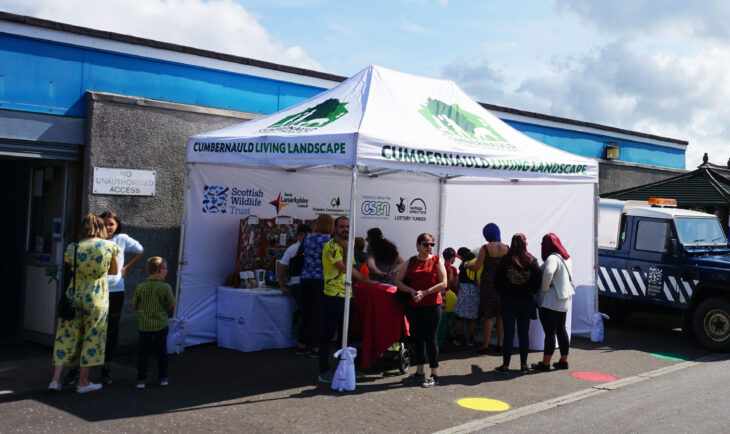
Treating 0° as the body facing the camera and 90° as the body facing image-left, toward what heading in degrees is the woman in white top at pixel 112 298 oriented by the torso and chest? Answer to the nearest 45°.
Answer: approximately 45°

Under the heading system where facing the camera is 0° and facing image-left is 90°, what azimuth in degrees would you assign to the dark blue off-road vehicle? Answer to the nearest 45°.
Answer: approximately 315°

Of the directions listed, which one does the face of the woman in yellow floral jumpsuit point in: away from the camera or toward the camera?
away from the camera

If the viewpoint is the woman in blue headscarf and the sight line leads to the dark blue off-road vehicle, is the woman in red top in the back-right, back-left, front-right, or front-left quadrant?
back-right

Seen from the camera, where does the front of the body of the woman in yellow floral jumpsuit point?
away from the camera

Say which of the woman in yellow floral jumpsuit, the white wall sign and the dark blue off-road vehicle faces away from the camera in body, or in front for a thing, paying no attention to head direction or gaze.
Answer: the woman in yellow floral jumpsuit

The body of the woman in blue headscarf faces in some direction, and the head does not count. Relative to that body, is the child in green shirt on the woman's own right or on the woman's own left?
on the woman's own left

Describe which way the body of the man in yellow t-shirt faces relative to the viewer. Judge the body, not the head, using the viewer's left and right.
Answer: facing to the right of the viewer

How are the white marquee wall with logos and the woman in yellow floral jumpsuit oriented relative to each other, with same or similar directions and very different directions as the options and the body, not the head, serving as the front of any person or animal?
very different directions

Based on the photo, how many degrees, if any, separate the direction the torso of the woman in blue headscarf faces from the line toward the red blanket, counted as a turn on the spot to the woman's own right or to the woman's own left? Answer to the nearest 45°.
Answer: approximately 90° to the woman's own left

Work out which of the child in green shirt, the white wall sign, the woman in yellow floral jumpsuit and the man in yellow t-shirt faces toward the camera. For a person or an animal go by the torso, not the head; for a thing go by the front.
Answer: the white wall sign

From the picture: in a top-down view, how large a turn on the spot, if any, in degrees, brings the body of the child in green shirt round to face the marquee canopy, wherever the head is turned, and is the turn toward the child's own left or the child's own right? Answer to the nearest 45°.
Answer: approximately 90° to the child's own right
